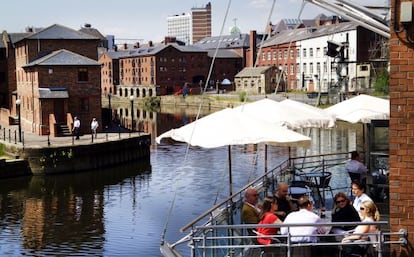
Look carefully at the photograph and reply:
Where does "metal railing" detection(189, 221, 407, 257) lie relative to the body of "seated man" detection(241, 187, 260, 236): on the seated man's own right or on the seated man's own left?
on the seated man's own right

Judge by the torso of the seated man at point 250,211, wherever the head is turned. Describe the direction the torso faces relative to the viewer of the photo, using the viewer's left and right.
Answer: facing to the right of the viewer

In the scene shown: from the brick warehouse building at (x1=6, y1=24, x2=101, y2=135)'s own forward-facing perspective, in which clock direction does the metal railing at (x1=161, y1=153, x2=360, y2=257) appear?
The metal railing is roughly at 12 o'clock from the brick warehouse building.

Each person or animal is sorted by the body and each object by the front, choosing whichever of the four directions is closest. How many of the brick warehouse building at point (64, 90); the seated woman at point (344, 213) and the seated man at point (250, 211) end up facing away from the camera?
0

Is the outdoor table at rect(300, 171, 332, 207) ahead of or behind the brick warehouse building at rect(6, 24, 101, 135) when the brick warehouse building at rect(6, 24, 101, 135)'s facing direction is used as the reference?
ahead

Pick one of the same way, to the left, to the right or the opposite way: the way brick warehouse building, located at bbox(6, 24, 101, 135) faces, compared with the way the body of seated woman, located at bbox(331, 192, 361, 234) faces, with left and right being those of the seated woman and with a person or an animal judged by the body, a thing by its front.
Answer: to the left

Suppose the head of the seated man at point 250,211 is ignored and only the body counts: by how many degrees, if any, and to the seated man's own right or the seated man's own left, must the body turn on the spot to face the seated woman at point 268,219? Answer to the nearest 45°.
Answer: approximately 90° to the seated man's own right

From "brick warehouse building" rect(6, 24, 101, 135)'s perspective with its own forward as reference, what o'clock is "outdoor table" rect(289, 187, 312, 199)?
The outdoor table is roughly at 12 o'clock from the brick warehouse building.

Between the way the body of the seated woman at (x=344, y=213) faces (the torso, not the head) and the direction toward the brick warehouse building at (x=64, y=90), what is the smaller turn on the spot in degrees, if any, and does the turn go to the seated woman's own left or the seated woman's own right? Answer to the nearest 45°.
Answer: approximately 90° to the seated woman's own right

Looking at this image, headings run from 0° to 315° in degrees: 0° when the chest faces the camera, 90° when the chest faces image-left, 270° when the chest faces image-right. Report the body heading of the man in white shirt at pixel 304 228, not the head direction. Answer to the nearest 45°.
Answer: approximately 180°

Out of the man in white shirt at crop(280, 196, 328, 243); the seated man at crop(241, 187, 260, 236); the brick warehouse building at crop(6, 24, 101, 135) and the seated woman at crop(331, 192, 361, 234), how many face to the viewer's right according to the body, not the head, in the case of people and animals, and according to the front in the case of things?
1

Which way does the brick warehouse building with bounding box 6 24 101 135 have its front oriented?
toward the camera

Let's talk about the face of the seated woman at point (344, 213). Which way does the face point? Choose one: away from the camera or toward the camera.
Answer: toward the camera

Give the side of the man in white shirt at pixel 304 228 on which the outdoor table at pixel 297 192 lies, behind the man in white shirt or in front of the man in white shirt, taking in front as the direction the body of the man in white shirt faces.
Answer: in front

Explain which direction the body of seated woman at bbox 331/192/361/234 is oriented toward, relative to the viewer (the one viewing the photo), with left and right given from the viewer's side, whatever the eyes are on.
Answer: facing the viewer and to the left of the viewer

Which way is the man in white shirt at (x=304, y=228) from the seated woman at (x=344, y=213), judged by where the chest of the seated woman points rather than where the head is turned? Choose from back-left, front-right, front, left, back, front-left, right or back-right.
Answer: front

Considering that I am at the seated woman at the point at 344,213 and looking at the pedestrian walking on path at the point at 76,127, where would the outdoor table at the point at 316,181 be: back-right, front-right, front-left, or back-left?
front-right

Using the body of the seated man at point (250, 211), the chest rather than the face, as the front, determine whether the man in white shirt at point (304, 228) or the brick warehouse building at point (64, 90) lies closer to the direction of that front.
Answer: the man in white shirt

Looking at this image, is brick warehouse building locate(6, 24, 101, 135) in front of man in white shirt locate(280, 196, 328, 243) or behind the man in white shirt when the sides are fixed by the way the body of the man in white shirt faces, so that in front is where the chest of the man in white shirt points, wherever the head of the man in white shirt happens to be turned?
in front

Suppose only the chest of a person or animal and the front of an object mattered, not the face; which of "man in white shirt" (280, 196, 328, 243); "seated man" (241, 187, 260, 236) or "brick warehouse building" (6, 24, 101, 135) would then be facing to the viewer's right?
the seated man
